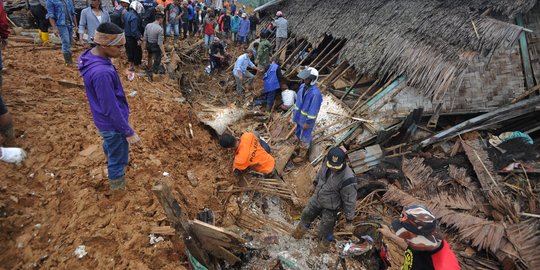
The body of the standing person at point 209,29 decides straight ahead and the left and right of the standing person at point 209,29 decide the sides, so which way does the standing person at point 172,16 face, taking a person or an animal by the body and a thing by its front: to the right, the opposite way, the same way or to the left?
the same way

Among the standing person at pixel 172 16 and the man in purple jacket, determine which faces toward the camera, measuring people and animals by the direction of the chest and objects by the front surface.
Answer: the standing person

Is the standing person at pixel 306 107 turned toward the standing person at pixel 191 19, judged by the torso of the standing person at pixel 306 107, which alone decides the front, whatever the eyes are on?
no

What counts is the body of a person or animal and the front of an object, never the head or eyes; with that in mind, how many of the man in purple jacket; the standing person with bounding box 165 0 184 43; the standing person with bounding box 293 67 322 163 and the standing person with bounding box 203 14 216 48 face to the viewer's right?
1

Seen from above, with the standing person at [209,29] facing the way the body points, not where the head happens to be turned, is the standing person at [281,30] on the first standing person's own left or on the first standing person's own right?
on the first standing person's own left

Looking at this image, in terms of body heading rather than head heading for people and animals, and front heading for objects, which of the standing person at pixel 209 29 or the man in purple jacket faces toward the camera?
the standing person

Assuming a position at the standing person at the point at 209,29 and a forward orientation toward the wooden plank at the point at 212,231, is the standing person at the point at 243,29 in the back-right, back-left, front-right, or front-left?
back-left

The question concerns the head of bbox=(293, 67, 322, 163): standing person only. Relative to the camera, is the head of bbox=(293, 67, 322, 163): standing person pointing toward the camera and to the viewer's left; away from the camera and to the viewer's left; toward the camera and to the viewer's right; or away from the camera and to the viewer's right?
toward the camera and to the viewer's left

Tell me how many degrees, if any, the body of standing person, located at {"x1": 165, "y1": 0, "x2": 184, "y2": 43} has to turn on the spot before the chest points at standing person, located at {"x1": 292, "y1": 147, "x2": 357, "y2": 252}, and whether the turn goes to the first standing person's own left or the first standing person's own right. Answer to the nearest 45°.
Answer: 0° — they already face them

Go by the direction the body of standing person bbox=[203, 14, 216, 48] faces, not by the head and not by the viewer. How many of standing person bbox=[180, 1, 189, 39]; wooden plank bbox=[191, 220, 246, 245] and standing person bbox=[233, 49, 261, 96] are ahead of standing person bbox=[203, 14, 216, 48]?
2

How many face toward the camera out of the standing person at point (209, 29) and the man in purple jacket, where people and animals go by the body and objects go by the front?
1

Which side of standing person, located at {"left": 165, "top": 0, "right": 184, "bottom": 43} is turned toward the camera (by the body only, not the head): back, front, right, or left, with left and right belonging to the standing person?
front

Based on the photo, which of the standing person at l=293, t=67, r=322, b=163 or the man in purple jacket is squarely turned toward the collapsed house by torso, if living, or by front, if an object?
the man in purple jacket

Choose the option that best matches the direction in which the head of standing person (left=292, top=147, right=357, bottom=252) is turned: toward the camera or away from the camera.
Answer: toward the camera

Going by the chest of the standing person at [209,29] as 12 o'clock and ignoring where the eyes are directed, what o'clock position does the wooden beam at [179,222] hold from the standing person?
The wooden beam is roughly at 12 o'clock from the standing person.

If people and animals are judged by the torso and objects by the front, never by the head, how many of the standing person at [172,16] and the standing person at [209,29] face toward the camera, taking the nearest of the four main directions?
2

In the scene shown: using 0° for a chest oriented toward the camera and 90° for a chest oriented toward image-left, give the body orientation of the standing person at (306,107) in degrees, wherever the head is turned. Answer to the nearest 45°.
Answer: approximately 45°

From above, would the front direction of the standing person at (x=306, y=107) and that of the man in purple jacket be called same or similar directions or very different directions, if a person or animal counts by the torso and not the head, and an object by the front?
very different directions

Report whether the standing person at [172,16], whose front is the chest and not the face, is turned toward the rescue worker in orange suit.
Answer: yes

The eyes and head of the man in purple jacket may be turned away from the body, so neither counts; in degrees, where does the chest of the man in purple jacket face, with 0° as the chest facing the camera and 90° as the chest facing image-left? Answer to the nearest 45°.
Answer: approximately 270°

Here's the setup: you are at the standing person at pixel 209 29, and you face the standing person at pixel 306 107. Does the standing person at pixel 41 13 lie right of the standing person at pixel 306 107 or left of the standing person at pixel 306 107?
right

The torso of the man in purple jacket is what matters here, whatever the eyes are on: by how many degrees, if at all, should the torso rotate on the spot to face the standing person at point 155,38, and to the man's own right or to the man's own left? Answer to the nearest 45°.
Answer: approximately 90° to the man's own left
